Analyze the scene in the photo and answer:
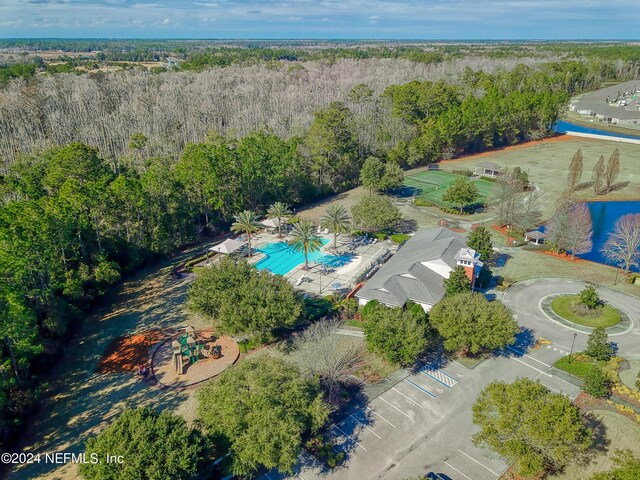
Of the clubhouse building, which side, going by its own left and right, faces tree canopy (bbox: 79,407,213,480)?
right

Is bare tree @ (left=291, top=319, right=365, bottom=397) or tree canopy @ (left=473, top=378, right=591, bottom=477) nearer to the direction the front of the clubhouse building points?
the tree canopy

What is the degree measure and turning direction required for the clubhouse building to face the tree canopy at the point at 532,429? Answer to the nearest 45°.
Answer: approximately 45° to its right

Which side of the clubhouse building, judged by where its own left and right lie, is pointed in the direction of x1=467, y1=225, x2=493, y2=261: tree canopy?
left

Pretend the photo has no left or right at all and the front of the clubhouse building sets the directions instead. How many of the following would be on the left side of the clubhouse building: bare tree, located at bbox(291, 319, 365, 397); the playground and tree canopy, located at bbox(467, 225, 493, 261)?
1

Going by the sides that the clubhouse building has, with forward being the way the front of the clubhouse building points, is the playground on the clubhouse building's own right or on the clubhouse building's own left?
on the clubhouse building's own right

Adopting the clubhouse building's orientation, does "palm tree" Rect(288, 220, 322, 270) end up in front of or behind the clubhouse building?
behind

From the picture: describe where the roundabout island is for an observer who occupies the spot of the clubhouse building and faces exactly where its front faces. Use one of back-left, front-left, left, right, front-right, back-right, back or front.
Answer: front-left

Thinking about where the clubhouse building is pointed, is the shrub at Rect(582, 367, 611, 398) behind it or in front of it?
in front

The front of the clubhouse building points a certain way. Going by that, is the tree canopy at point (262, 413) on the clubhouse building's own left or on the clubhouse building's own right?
on the clubhouse building's own right

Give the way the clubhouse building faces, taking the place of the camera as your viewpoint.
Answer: facing the viewer and to the right of the viewer
